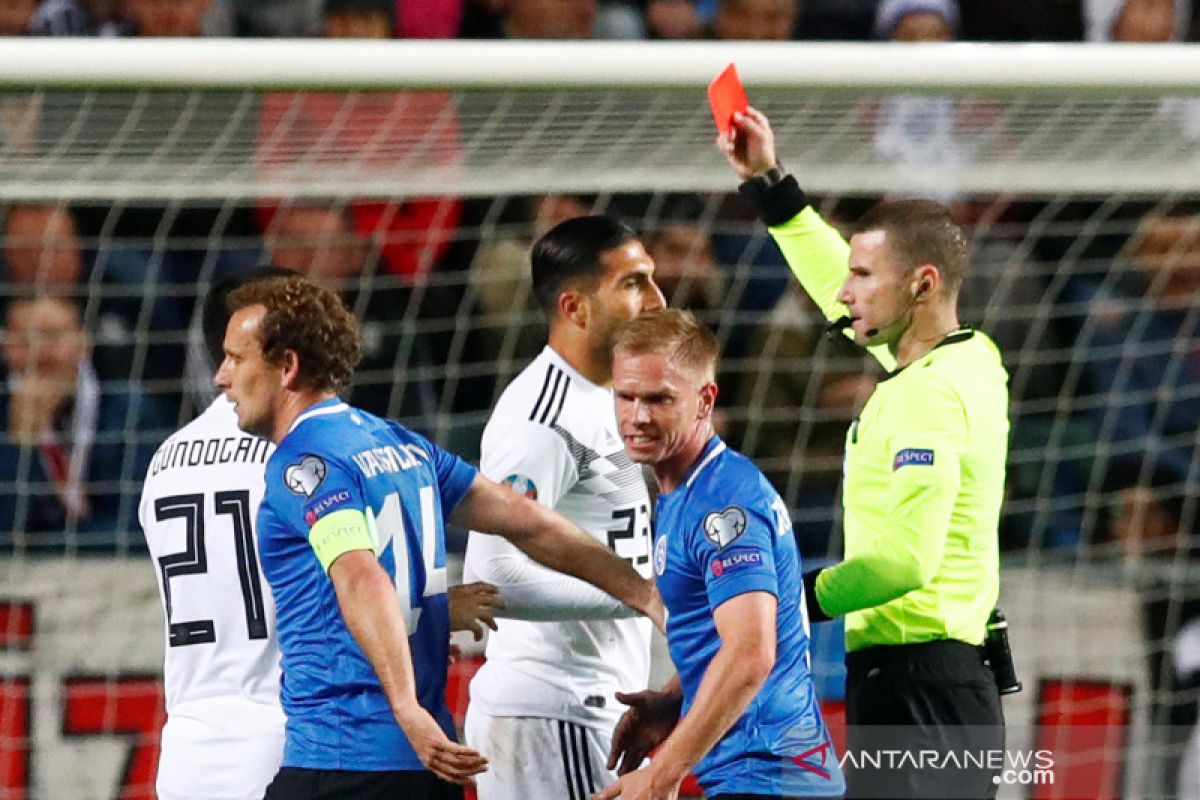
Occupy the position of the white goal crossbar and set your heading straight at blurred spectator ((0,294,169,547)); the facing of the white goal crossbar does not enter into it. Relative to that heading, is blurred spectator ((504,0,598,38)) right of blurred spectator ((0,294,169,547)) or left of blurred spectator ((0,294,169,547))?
right

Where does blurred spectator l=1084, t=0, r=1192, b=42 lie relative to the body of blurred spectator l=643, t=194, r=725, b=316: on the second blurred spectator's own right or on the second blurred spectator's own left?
on the second blurred spectator's own left

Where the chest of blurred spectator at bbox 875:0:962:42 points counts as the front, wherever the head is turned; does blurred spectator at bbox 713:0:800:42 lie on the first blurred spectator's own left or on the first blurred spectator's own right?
on the first blurred spectator's own right

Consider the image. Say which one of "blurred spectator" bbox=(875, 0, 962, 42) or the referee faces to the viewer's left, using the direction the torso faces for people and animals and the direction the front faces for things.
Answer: the referee

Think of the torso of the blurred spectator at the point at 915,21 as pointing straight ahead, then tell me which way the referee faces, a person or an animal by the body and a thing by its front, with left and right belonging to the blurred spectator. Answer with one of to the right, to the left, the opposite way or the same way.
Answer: to the right

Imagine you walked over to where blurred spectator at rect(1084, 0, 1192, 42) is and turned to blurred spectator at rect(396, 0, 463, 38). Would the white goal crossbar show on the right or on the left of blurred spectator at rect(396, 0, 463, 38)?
left

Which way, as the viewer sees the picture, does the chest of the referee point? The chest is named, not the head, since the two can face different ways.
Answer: to the viewer's left

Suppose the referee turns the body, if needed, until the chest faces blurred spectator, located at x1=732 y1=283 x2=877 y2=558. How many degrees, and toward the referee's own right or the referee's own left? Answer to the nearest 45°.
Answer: approximately 90° to the referee's own right

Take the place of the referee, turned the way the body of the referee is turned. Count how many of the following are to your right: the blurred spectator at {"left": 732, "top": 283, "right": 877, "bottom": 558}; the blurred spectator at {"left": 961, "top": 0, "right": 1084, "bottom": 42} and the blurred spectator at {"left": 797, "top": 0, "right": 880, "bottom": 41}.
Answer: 3

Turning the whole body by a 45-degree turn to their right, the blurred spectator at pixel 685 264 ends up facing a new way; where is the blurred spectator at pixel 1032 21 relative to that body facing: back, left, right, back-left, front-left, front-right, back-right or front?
back

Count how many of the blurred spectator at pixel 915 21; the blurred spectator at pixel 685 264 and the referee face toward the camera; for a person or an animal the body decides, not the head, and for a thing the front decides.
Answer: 2

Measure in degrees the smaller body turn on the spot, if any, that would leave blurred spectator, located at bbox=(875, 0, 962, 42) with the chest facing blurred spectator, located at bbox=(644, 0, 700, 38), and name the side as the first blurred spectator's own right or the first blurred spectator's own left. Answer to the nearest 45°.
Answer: approximately 90° to the first blurred spectator's own right

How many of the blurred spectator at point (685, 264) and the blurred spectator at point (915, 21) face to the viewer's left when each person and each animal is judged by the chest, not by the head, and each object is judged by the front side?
0

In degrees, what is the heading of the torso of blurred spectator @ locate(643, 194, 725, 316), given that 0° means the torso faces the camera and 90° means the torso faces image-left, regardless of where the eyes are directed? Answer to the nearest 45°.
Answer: approximately 0°

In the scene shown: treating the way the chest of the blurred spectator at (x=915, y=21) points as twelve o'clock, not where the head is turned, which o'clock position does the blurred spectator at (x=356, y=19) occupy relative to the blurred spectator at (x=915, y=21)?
the blurred spectator at (x=356, y=19) is roughly at 2 o'clock from the blurred spectator at (x=915, y=21).
